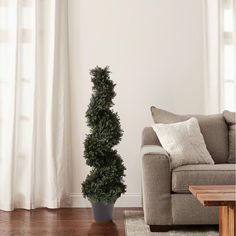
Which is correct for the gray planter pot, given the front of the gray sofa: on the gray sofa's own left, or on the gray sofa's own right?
on the gray sofa's own right

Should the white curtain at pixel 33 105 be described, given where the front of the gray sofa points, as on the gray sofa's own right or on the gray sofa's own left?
on the gray sofa's own right

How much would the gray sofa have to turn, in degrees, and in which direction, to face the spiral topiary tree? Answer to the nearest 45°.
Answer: approximately 135° to its right

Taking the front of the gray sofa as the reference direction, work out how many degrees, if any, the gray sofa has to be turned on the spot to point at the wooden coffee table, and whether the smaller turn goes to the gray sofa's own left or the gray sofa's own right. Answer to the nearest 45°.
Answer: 0° — it already faces it

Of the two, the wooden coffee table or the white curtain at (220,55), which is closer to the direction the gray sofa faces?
the wooden coffee table

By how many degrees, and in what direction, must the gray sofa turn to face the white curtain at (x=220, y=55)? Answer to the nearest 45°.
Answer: approximately 180°

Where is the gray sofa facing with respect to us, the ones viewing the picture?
facing the viewer
